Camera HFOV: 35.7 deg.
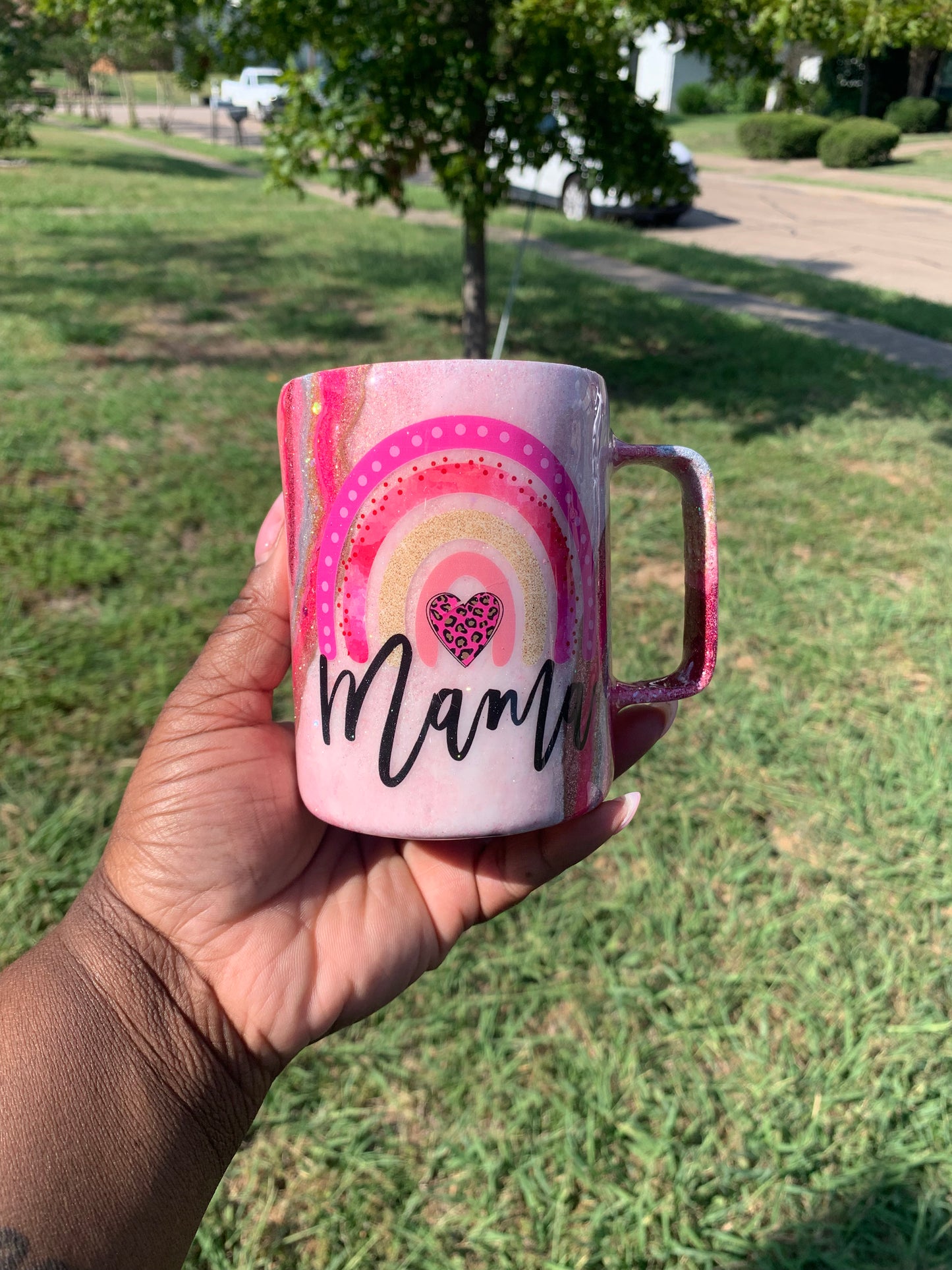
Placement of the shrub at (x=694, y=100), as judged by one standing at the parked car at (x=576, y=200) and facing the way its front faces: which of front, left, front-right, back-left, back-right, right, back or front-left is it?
back-left

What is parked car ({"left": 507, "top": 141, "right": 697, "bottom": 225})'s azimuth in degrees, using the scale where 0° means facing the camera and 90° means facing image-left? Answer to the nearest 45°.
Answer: approximately 315°

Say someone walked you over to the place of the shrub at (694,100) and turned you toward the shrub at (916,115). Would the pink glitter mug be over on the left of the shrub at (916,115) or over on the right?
right

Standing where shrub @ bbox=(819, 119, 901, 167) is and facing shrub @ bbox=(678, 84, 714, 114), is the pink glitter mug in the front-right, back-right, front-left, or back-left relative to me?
back-left

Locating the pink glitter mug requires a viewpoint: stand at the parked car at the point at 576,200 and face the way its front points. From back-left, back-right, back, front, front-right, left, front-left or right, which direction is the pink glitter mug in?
front-right

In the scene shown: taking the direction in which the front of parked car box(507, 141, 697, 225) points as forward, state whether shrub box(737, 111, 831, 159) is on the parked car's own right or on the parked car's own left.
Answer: on the parked car's own left

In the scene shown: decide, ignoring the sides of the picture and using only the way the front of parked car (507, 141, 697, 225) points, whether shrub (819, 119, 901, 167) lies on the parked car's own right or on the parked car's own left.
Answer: on the parked car's own left
